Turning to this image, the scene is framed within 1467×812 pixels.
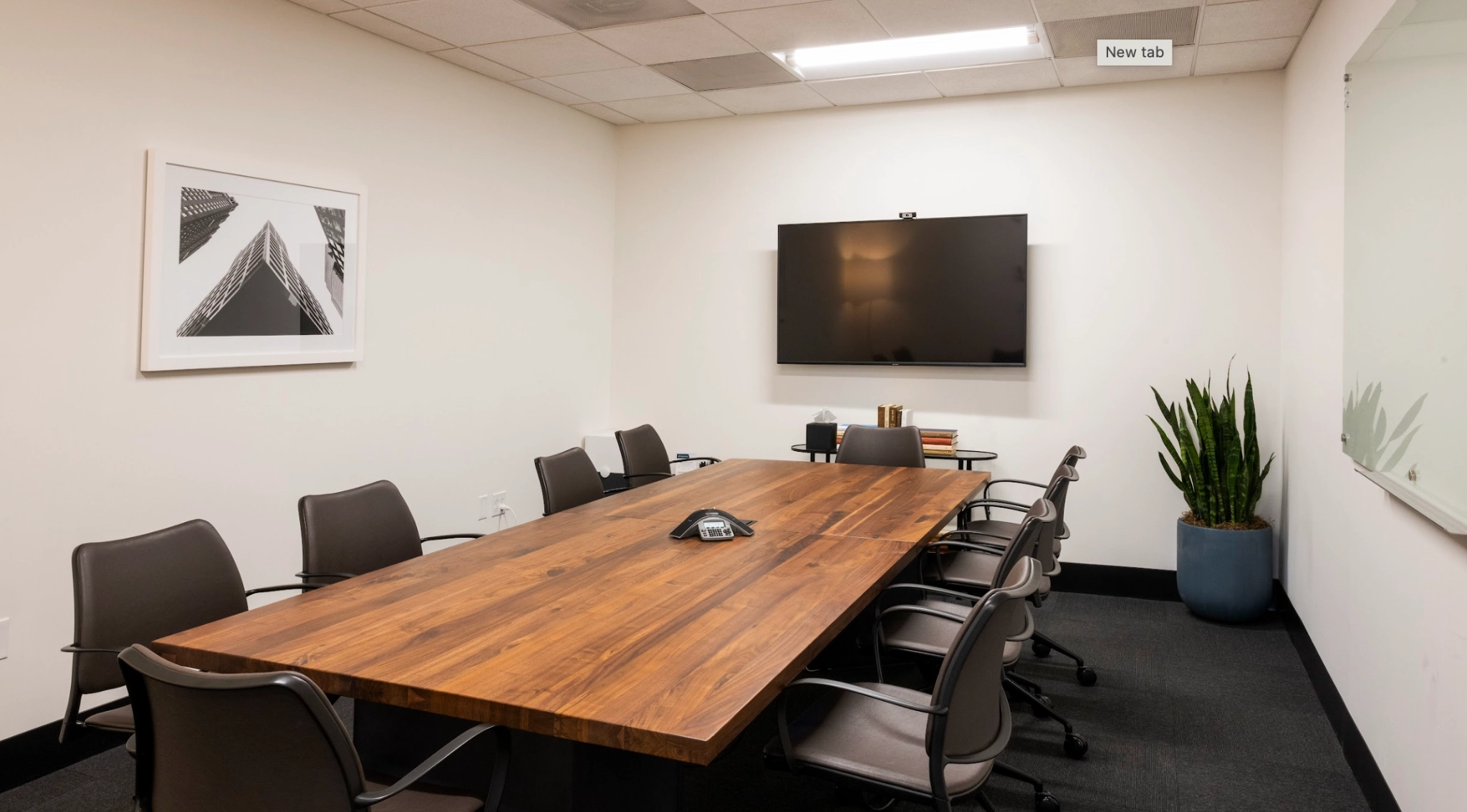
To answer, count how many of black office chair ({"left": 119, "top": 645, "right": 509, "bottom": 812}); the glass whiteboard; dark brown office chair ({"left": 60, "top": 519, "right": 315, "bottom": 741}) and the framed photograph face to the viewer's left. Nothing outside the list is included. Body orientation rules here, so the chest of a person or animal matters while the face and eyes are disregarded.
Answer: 1

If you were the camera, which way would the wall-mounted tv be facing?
facing the viewer

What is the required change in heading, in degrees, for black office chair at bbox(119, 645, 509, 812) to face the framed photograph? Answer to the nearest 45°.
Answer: approximately 45° to its left

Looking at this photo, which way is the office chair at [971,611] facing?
to the viewer's left

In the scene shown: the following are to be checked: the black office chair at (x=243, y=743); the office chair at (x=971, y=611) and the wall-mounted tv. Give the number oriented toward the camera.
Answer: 1

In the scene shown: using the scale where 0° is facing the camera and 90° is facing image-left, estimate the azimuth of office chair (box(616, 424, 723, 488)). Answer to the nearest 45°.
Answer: approximately 315°

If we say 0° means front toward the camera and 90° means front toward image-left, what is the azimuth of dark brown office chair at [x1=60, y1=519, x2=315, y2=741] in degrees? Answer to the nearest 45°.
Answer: approximately 315°

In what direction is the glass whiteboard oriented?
to the viewer's left

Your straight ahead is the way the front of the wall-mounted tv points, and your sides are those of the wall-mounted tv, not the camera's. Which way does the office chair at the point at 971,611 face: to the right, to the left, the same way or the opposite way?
to the right

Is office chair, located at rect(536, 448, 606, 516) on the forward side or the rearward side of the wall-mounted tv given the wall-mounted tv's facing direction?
on the forward side

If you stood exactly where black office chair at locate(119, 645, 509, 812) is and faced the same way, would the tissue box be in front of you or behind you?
in front

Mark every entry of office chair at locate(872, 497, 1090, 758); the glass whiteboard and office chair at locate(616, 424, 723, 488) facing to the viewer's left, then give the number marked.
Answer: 2

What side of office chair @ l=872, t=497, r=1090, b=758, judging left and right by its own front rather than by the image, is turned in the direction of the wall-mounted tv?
right

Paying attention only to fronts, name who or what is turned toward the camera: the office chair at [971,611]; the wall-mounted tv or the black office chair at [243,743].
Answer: the wall-mounted tv

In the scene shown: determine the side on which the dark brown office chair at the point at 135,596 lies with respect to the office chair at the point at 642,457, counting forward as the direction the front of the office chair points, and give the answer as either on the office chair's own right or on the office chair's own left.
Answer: on the office chair's own right

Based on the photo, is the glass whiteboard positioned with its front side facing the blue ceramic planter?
no

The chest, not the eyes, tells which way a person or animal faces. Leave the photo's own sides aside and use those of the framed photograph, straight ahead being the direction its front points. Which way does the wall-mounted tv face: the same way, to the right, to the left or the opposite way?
to the right

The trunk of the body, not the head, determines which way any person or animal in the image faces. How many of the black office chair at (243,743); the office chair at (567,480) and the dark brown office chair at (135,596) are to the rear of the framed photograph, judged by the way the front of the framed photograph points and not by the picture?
0

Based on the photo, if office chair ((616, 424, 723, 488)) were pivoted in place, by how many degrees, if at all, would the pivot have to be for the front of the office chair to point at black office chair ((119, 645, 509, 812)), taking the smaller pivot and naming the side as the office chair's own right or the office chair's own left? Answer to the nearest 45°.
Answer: approximately 45° to the office chair's own right

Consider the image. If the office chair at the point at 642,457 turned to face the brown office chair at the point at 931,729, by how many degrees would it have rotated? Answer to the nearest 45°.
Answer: approximately 45° to its right
